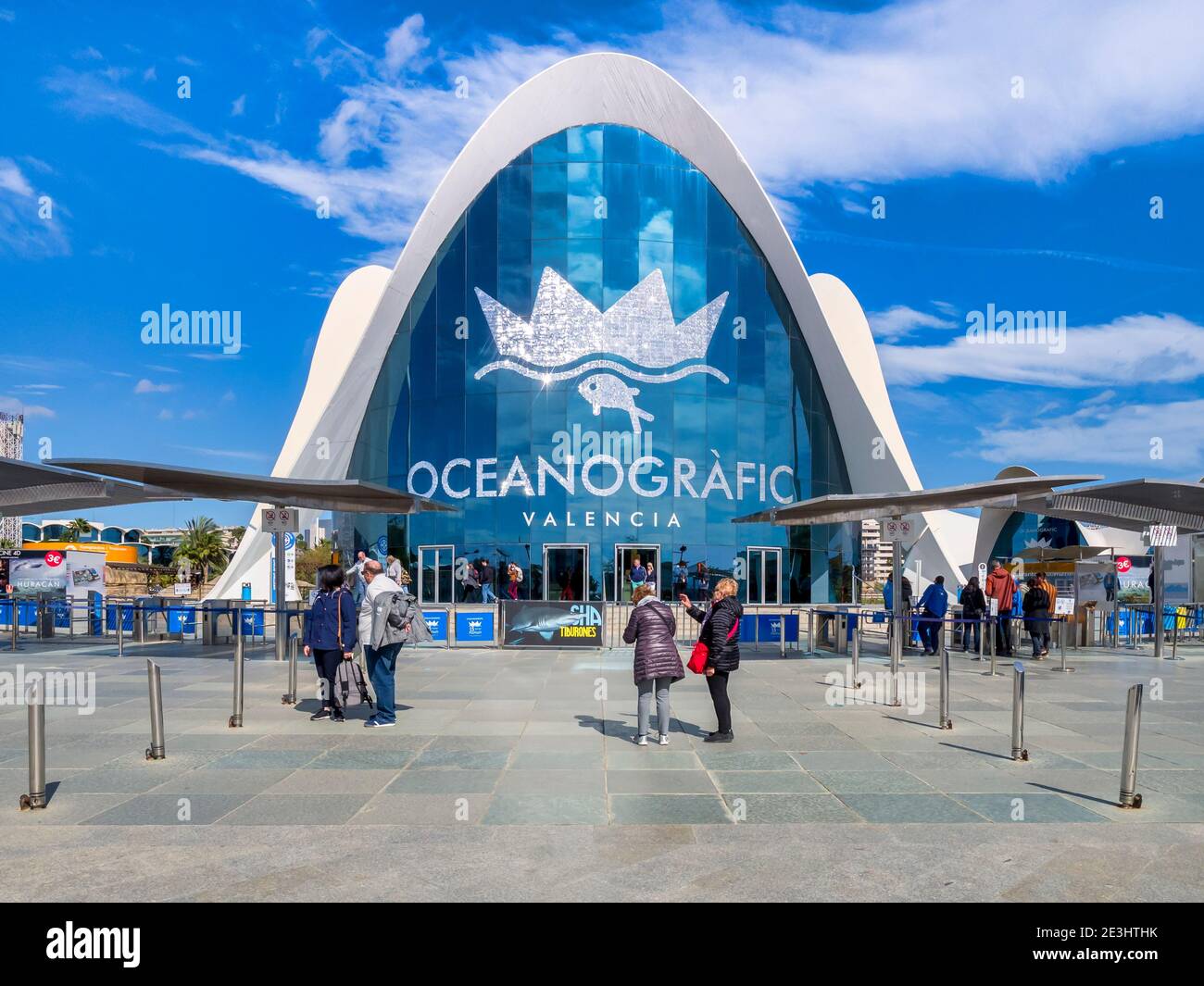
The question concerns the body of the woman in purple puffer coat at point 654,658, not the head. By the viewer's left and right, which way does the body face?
facing away from the viewer

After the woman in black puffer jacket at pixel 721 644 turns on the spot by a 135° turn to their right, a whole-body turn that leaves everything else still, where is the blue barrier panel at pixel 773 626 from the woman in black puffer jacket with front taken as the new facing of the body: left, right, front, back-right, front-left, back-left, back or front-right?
front-left

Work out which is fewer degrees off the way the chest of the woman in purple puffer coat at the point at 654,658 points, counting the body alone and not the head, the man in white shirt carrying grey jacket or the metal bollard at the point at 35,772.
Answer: the man in white shirt carrying grey jacket

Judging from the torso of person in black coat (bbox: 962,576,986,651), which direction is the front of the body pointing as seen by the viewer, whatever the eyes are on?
away from the camera

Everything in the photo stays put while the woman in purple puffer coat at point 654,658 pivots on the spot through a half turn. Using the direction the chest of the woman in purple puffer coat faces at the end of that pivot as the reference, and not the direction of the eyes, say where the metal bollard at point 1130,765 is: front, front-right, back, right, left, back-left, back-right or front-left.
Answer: front-left

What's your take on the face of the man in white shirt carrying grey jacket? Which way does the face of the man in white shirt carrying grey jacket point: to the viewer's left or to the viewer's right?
to the viewer's left
